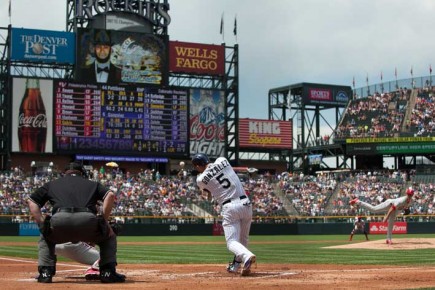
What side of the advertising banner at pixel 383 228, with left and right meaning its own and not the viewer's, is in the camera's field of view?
front

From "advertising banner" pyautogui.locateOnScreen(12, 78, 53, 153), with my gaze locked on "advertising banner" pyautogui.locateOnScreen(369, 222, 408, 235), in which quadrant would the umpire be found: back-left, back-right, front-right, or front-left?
front-right

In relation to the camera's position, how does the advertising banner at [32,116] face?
facing the viewer

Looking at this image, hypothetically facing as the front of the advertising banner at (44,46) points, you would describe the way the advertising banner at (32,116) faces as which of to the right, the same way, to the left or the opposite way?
the same way

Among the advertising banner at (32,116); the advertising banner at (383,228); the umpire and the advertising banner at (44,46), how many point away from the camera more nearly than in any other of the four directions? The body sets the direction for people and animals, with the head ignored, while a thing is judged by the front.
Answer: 1

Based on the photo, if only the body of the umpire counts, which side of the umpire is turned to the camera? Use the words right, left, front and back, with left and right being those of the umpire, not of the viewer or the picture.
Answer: back

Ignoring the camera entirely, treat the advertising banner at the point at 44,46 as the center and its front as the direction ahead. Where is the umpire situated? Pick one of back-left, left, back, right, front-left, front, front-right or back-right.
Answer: front

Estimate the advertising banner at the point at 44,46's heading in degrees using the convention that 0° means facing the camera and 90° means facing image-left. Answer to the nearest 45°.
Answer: approximately 0°

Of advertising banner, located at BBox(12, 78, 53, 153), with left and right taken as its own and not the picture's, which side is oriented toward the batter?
front

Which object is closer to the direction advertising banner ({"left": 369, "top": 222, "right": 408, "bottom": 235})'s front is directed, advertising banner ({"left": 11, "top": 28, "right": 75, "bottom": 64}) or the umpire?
the umpire

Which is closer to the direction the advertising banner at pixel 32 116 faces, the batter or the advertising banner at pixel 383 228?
the batter

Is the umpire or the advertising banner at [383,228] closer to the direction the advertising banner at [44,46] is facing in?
the umpire

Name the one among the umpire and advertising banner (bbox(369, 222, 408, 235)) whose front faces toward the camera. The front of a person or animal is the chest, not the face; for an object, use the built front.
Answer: the advertising banner

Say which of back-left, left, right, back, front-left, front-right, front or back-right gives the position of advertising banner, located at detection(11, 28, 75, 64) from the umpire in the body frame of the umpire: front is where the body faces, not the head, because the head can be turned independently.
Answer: front

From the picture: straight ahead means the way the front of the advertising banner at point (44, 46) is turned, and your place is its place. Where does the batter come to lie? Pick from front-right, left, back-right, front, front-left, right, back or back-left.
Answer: front
